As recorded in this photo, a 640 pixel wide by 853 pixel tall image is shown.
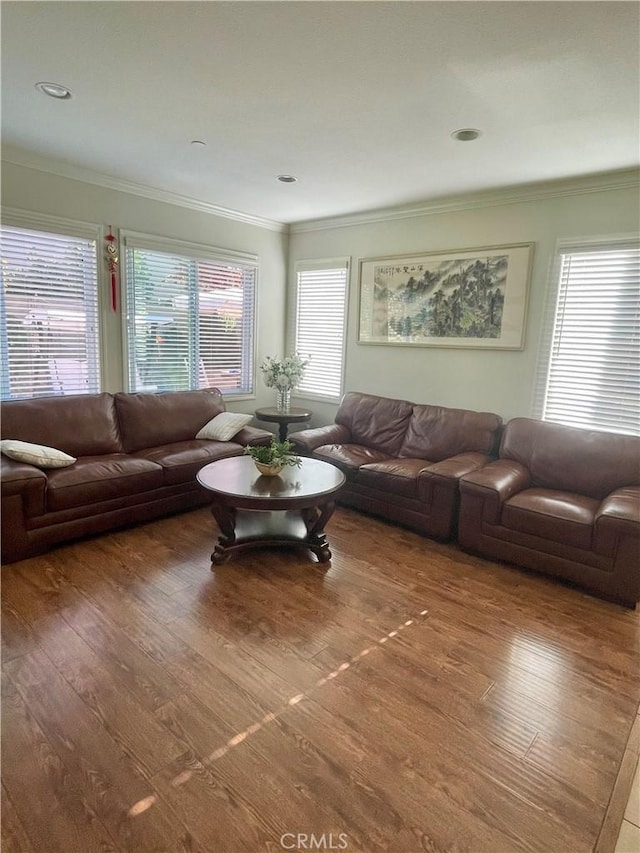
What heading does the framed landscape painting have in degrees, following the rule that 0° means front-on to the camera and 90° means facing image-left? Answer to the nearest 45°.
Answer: approximately 45°

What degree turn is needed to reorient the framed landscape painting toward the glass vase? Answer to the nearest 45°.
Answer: approximately 45° to its right

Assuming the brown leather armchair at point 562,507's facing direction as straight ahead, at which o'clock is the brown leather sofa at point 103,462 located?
the brown leather sofa at point 103,462 is roughly at 1 o'clock from the brown leather armchair at point 562,507.

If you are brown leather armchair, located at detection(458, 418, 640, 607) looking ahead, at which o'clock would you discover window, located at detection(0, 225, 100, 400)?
The window is roughly at 1 o'clock from the brown leather armchair.

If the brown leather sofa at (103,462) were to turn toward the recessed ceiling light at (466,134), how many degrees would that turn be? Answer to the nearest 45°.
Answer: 0° — it already faces it

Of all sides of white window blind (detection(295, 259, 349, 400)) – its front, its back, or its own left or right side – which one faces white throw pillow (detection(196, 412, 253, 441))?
front

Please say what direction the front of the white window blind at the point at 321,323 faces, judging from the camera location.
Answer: facing the viewer and to the left of the viewer

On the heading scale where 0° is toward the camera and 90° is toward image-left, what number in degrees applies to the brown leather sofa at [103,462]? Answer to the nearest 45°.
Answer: approximately 315°

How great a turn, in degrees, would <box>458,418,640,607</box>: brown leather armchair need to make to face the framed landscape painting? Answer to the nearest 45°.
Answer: approximately 90° to its right

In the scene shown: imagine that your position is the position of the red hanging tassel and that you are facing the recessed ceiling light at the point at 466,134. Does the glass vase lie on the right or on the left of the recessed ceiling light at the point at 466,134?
left

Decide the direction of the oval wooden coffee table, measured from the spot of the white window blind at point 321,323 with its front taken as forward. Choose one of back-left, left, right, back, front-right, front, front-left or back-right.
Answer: front-left

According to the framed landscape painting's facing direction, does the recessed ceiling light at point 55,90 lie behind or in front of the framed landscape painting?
in front
